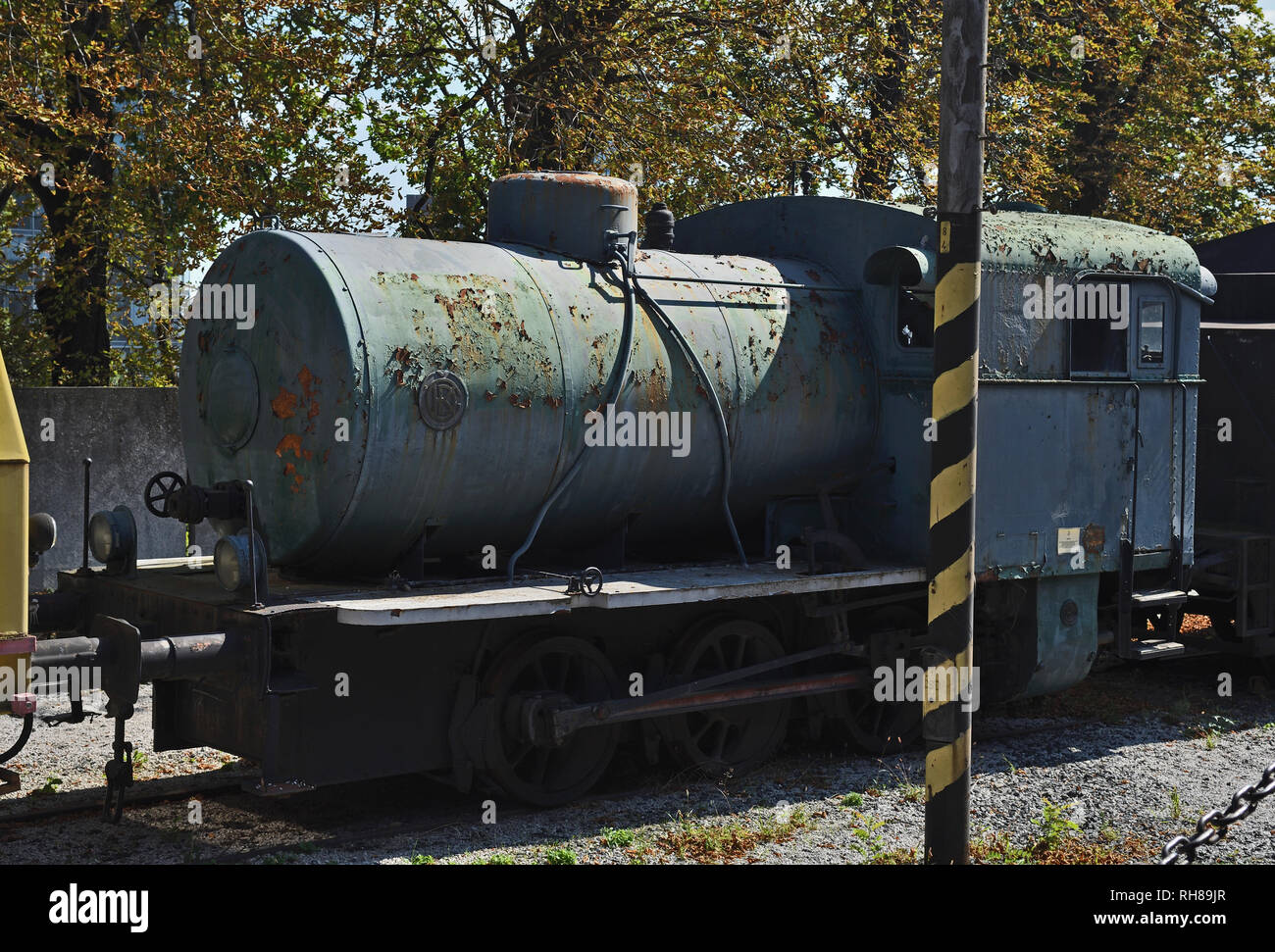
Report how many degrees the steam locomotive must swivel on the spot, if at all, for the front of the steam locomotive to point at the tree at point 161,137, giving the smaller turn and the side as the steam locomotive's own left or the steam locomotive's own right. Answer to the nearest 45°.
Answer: approximately 90° to the steam locomotive's own right

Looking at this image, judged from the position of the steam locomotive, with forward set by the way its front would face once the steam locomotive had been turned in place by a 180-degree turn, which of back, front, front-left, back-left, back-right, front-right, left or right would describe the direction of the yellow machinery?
back

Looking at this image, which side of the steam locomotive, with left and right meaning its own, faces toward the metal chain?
left

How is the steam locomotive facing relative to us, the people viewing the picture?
facing the viewer and to the left of the viewer

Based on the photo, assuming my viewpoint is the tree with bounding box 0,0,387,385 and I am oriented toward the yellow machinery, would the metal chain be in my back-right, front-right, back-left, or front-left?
front-left

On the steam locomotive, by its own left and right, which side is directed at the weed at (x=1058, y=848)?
left
